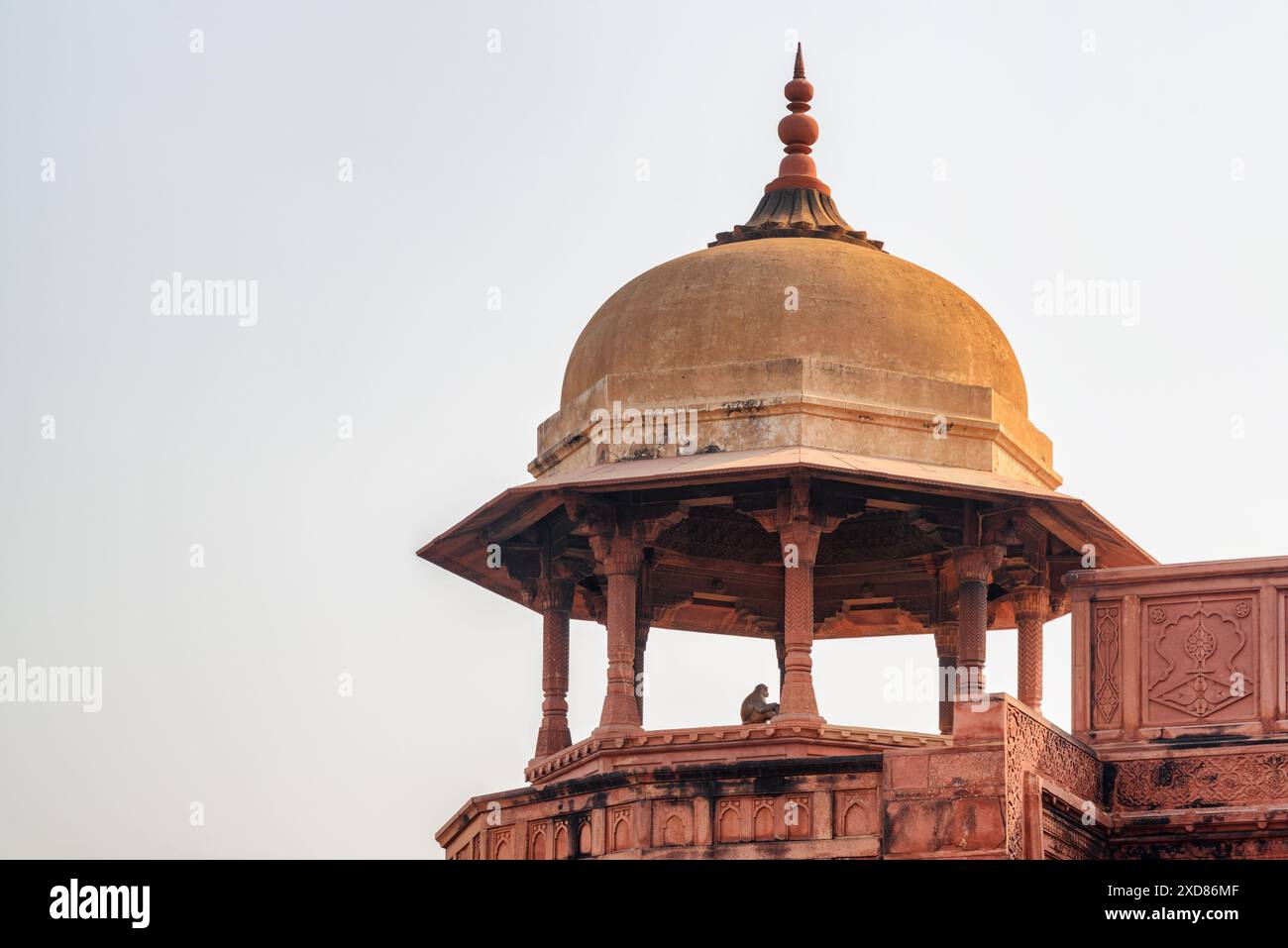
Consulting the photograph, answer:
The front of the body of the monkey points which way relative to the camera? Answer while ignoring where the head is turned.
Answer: to the viewer's right
